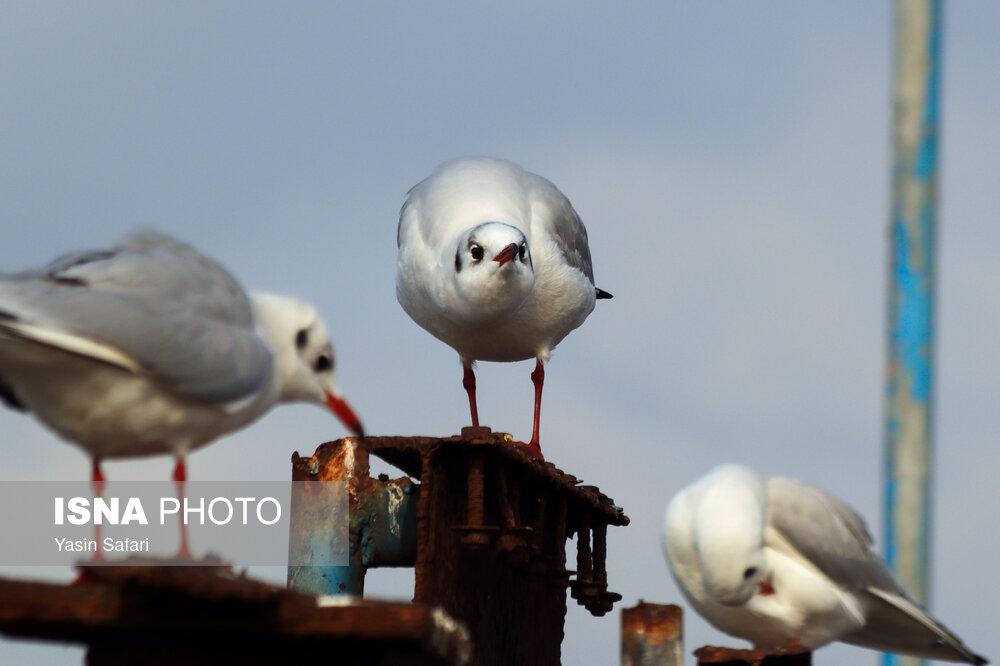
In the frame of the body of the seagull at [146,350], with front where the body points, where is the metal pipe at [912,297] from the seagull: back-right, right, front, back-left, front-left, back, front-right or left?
front

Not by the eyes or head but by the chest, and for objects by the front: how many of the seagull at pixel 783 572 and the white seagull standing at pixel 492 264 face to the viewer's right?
0

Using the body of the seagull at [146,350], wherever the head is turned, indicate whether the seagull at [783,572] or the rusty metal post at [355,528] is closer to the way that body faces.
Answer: the seagull

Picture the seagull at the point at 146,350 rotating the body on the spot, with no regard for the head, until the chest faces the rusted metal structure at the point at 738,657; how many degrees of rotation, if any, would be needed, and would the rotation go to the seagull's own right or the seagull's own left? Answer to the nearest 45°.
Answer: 0° — it already faces it

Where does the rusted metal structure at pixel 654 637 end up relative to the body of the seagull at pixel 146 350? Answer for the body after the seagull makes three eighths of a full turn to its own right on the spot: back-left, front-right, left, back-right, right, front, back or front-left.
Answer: back

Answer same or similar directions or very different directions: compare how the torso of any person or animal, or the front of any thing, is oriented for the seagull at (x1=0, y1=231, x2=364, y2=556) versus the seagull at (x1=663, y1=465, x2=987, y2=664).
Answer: very different directions

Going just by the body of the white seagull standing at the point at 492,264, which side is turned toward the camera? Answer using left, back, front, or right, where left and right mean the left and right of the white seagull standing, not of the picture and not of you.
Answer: front

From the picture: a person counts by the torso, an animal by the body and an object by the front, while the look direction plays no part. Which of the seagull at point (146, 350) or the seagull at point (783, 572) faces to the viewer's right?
the seagull at point (146, 350)

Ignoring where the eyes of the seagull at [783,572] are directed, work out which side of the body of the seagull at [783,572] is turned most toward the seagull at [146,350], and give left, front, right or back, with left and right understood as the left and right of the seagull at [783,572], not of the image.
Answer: front

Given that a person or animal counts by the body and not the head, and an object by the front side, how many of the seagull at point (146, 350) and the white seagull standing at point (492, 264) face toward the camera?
1

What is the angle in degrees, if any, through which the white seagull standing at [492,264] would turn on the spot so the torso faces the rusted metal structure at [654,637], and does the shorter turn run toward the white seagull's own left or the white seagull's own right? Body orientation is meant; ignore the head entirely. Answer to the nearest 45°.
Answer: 0° — it already faces it

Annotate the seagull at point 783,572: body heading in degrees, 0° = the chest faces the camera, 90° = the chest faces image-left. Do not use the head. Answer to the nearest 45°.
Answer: approximately 45°

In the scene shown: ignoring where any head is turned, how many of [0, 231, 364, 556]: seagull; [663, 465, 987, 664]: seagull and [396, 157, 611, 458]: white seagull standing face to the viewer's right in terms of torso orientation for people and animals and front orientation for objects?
1

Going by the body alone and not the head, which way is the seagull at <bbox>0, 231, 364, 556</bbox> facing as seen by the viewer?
to the viewer's right
